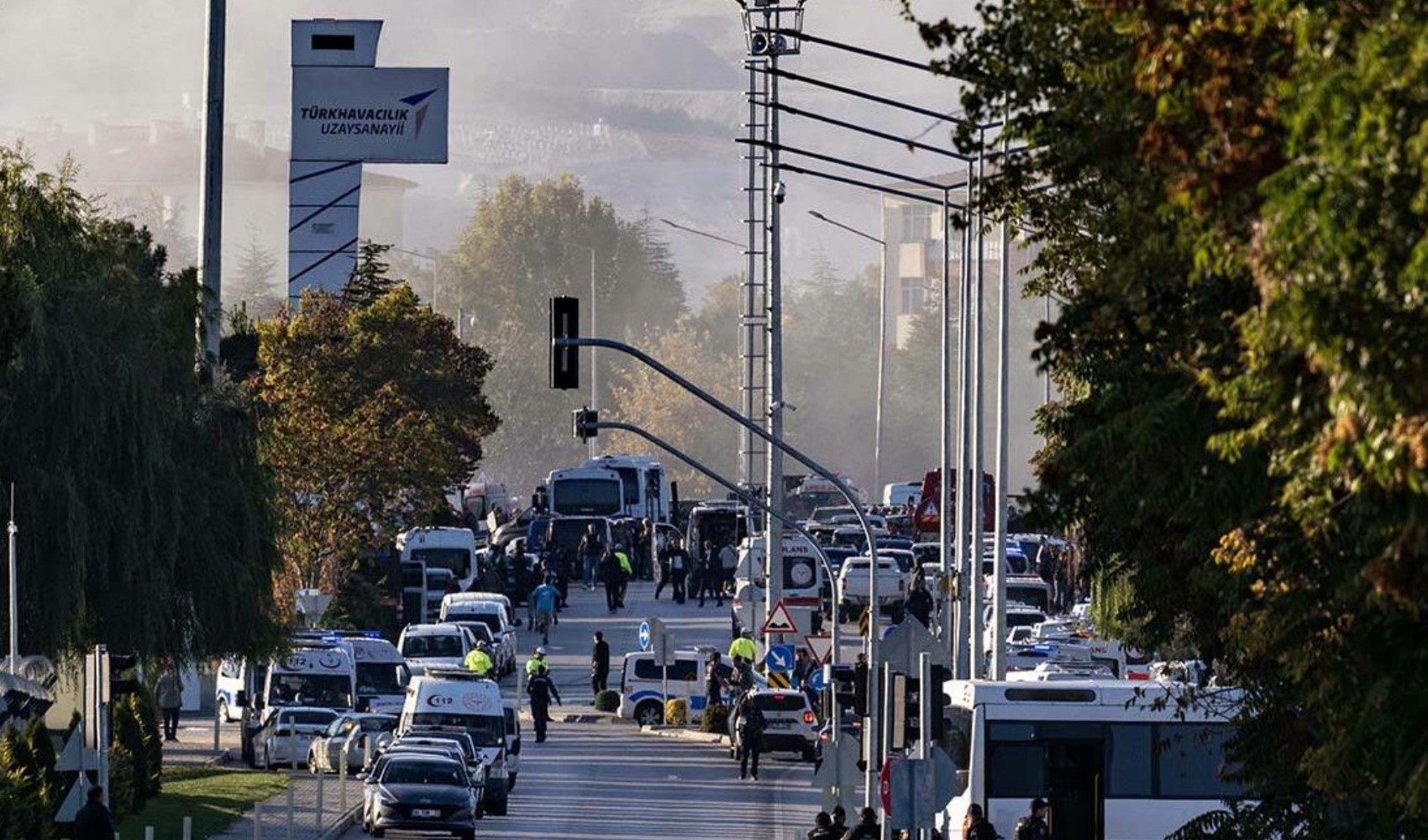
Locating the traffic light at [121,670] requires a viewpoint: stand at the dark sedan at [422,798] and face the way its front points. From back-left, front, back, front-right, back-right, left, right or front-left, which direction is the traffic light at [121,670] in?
front-right

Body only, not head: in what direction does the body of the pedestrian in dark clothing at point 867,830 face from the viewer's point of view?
away from the camera

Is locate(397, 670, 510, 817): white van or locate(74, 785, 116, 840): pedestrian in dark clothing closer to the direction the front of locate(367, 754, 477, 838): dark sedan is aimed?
the pedestrian in dark clothing

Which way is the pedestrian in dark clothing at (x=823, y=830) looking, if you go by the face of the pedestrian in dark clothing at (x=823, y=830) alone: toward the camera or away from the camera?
away from the camera

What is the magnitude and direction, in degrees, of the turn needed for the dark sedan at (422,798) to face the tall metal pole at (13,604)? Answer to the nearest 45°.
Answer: approximately 45° to its right

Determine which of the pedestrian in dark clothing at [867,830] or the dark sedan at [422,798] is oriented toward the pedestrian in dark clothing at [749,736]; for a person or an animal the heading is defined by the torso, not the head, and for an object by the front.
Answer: the pedestrian in dark clothing at [867,830]

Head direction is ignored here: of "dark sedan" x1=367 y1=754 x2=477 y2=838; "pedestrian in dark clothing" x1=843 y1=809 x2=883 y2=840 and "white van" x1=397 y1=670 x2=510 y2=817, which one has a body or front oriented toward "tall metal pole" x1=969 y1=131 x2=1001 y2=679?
the pedestrian in dark clothing

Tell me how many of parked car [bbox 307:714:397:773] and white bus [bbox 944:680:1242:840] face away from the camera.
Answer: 0

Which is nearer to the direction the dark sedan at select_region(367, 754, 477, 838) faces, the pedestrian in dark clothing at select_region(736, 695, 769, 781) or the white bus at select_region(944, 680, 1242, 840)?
the white bus
